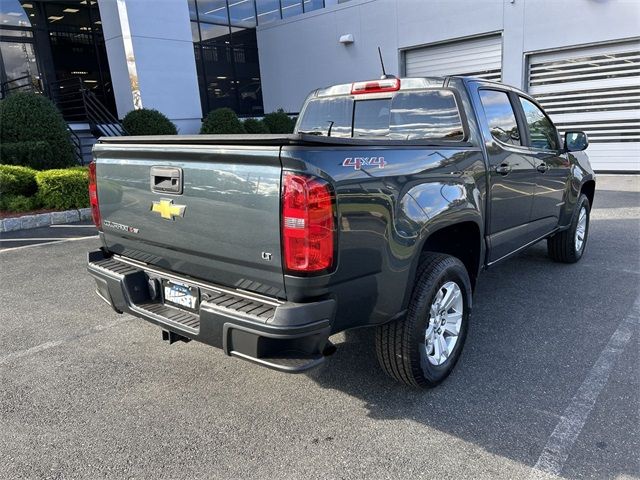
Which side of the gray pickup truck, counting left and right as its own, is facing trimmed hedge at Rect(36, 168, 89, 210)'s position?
left

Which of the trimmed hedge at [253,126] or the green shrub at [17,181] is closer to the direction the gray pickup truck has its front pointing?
the trimmed hedge

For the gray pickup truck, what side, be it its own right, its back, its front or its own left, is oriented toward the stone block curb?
left

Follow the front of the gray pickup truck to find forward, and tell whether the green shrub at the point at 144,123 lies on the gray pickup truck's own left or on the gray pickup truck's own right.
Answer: on the gray pickup truck's own left

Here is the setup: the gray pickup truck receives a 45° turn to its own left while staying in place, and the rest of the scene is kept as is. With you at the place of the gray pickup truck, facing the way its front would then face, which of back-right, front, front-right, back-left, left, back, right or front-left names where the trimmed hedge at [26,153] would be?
front-left

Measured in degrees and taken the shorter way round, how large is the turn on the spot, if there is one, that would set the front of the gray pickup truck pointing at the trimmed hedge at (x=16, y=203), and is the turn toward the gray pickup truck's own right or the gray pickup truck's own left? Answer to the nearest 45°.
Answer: approximately 90° to the gray pickup truck's own left

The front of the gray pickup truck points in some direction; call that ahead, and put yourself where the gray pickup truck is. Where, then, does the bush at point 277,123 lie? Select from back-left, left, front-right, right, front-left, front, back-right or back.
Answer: front-left

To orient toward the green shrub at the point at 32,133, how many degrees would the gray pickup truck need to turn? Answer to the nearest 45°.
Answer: approximately 90° to its left

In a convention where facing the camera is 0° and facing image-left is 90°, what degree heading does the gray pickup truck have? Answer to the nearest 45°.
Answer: approximately 225°
